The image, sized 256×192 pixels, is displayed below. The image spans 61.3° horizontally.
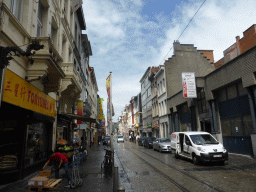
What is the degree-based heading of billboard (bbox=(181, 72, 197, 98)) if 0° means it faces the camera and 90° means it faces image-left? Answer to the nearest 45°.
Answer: approximately 0°

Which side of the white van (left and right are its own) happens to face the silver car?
back

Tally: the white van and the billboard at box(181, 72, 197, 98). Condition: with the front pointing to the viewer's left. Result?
0

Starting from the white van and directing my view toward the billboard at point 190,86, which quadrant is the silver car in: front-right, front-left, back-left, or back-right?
front-left

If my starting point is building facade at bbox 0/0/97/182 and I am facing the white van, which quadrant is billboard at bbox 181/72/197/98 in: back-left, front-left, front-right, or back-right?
front-left

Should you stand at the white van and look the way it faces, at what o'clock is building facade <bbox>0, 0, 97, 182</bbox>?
The building facade is roughly at 3 o'clock from the white van.

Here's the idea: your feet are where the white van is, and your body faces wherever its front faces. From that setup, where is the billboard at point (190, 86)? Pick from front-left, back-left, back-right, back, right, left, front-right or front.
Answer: back-left

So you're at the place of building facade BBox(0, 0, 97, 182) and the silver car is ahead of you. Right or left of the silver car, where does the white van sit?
right

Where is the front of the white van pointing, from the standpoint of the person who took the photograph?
facing the viewer and to the right of the viewer

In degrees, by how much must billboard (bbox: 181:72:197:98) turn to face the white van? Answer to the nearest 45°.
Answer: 0° — it already faces it
